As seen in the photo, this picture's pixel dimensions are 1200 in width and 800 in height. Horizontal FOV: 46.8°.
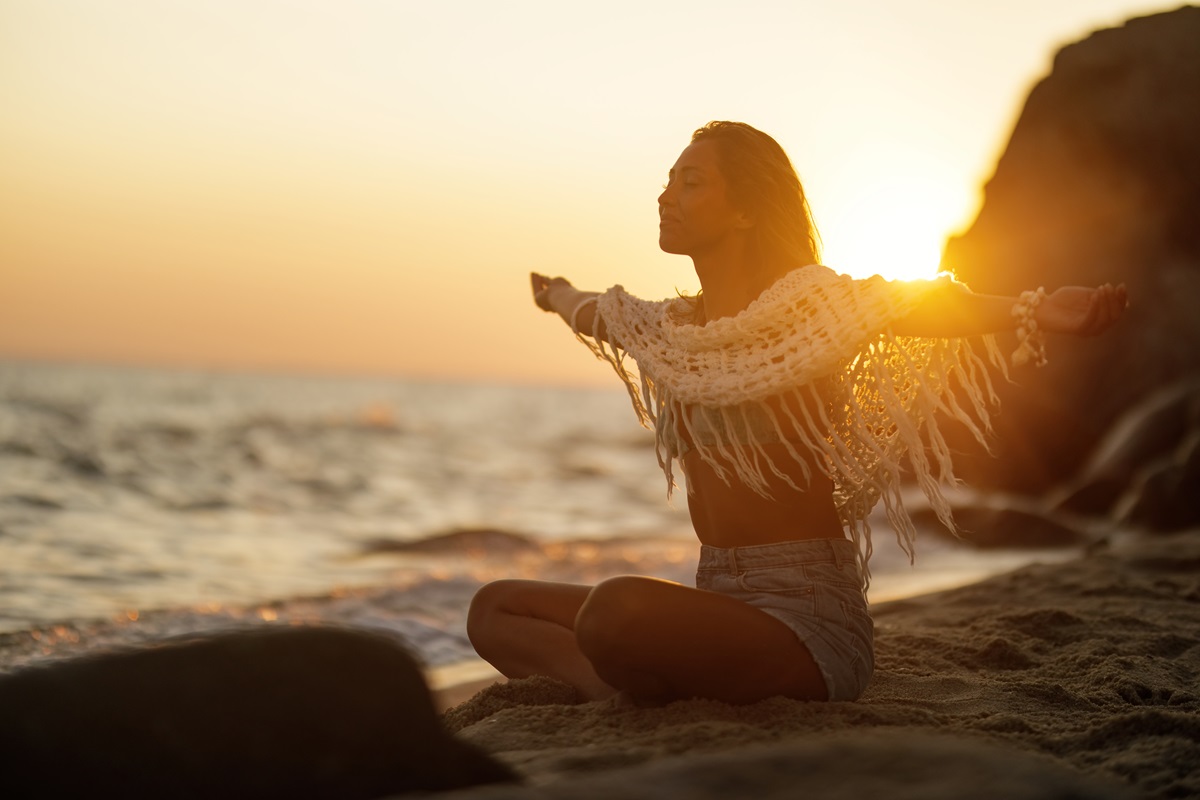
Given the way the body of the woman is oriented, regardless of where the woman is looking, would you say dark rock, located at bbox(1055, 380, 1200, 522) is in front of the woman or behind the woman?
behind

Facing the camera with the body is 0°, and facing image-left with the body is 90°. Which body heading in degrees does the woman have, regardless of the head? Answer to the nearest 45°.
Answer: approximately 45°

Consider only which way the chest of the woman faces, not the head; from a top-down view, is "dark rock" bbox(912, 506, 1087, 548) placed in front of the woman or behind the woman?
behind
